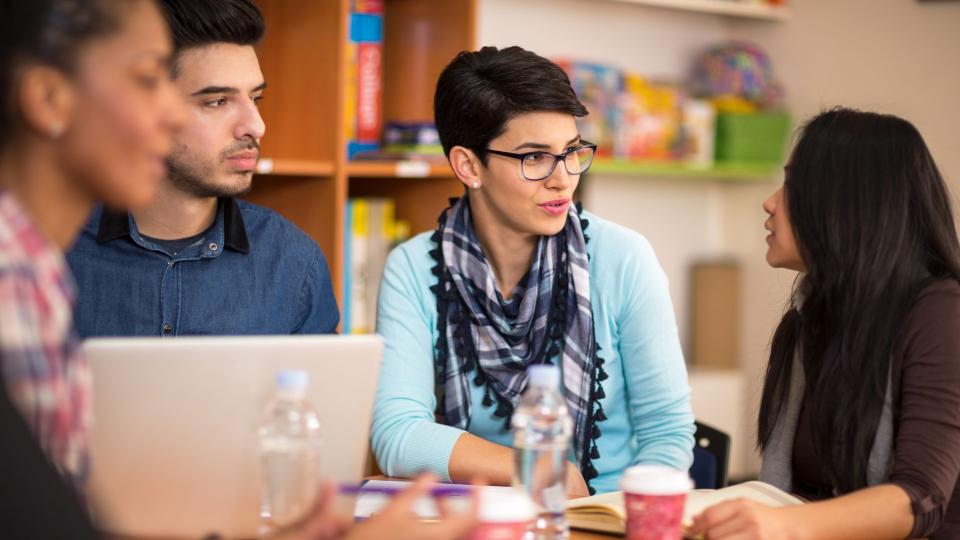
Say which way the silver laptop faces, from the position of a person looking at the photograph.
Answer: facing away from the viewer

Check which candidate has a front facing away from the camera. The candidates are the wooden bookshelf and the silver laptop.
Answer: the silver laptop

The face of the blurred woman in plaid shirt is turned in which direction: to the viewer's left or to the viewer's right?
to the viewer's right

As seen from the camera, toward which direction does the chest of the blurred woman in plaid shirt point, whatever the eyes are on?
to the viewer's right

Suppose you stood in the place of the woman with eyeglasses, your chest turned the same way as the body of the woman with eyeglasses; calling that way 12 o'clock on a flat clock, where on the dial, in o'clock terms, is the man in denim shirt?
The man in denim shirt is roughly at 3 o'clock from the woman with eyeglasses.

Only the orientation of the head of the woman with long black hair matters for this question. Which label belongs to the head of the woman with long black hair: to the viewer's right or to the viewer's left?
to the viewer's left
